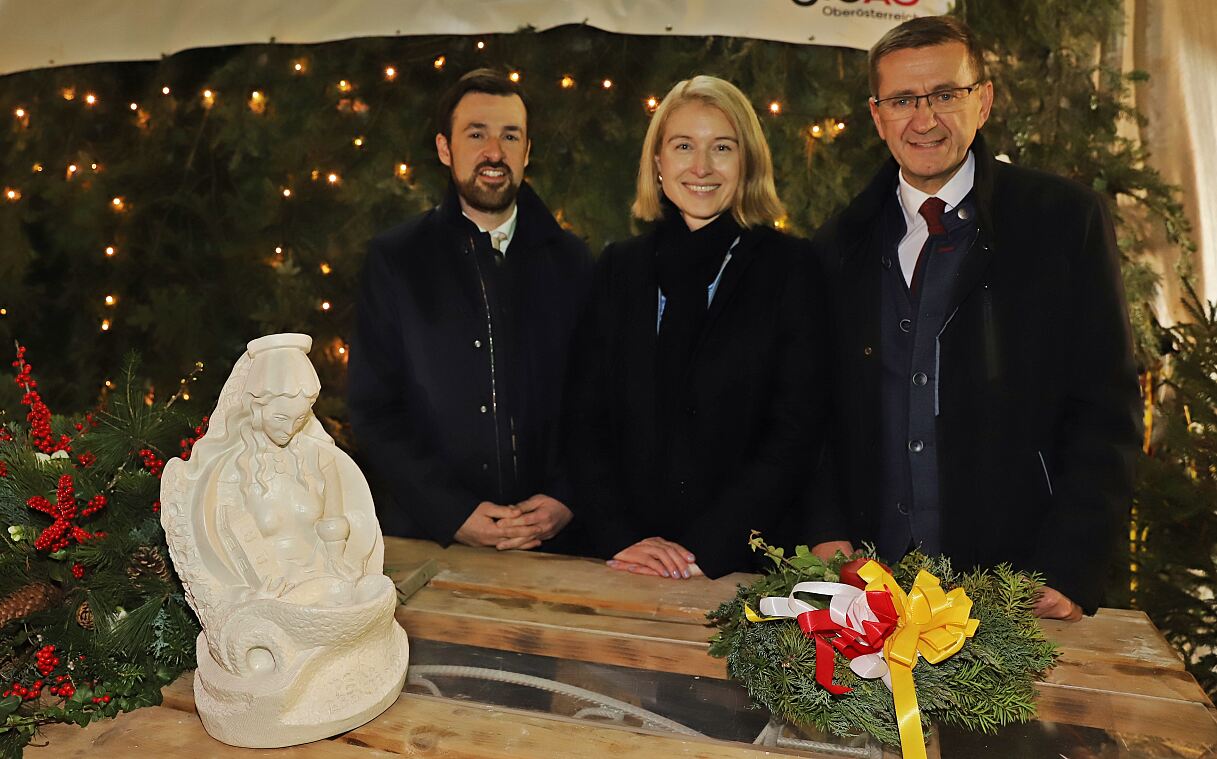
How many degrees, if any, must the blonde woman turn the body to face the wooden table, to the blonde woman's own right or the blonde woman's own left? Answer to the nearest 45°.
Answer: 0° — they already face it

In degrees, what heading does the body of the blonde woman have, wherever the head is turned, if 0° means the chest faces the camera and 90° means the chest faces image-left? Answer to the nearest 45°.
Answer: approximately 0°

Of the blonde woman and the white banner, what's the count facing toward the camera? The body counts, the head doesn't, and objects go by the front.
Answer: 2

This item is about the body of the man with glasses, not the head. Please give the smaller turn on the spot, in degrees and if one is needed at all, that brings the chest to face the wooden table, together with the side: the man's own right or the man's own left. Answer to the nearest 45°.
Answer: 0° — they already face it

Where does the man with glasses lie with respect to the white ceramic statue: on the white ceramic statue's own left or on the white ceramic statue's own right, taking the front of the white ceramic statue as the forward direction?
on the white ceramic statue's own left

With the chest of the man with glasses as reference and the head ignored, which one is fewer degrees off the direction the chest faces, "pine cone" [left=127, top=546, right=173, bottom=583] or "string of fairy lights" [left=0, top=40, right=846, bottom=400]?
the pine cone

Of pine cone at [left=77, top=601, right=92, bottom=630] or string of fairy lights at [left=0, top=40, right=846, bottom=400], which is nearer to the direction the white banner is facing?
the pine cone
